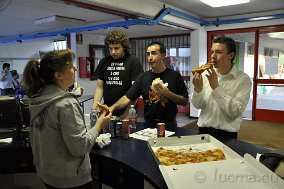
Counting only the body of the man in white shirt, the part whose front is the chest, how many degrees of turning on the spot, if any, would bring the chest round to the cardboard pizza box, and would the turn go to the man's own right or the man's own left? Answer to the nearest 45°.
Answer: approximately 45° to the man's own left

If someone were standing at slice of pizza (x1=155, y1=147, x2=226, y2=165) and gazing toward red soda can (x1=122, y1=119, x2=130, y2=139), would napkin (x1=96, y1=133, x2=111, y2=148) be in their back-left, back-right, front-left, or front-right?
front-left

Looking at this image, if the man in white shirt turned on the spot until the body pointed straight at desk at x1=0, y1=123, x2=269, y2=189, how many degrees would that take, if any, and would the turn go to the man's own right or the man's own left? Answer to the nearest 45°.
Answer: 0° — they already face it

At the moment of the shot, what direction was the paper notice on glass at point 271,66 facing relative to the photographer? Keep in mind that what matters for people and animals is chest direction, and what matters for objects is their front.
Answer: facing the viewer

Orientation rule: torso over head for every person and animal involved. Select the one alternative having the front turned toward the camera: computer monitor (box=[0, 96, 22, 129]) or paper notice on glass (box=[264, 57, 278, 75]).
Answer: the paper notice on glass

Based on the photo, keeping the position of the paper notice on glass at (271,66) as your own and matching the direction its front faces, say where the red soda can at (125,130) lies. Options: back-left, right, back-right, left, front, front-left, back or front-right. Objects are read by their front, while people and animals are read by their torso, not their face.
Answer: front

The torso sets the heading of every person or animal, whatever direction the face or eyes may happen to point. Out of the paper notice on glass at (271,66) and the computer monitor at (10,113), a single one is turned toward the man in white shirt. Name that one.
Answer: the paper notice on glass

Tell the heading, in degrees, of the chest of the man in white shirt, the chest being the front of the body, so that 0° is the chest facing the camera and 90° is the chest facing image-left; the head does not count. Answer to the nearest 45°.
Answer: approximately 45°

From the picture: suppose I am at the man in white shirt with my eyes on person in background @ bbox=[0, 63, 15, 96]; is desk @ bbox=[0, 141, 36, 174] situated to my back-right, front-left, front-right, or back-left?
front-left

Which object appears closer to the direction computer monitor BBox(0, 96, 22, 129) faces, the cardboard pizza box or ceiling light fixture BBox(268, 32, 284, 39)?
the ceiling light fixture

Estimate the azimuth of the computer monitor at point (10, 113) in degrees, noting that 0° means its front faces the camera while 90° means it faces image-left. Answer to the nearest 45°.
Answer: approximately 180°
